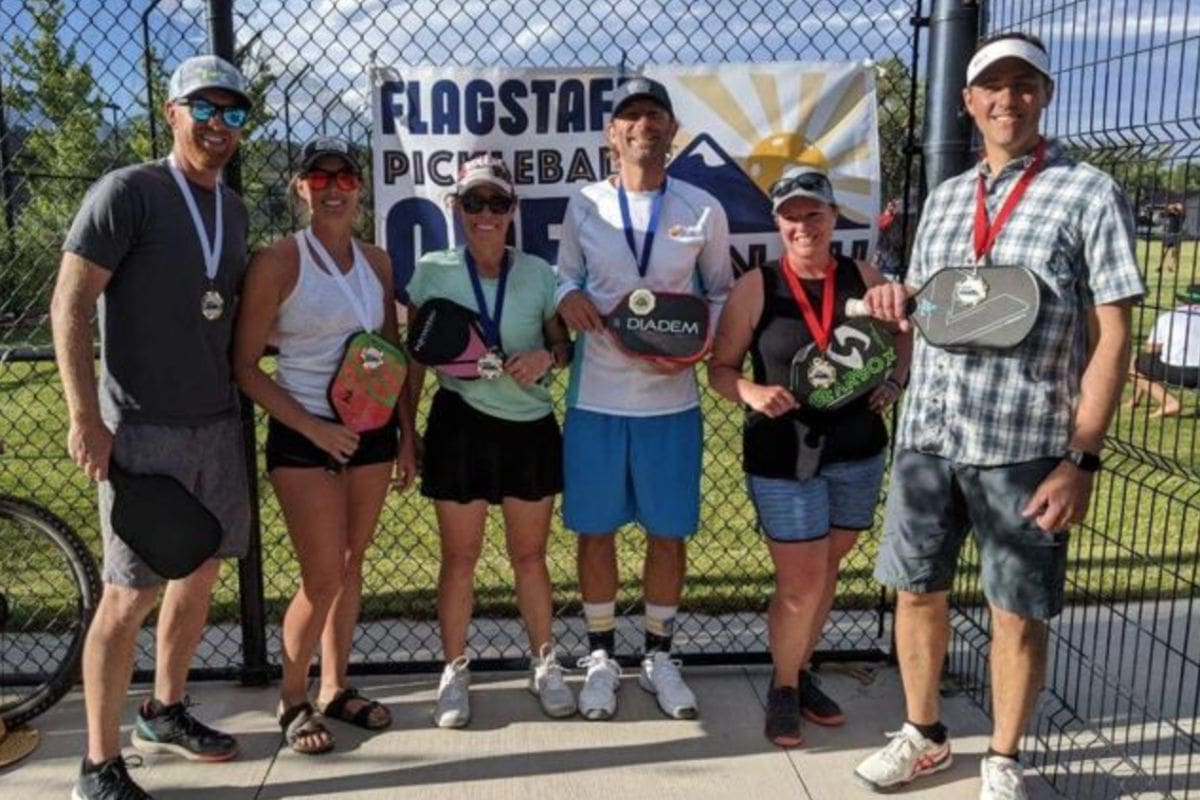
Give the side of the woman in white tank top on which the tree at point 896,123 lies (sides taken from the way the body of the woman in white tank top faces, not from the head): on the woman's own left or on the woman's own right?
on the woman's own left

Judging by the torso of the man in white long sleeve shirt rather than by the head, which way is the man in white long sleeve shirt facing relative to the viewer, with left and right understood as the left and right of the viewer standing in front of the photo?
facing the viewer

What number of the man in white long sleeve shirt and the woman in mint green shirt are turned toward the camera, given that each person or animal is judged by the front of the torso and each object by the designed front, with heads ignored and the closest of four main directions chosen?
2

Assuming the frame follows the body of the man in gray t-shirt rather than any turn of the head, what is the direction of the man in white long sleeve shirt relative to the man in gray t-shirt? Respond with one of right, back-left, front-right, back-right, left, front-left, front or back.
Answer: front-left

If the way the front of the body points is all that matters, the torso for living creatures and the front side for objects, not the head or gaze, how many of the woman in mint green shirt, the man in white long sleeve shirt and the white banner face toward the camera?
3

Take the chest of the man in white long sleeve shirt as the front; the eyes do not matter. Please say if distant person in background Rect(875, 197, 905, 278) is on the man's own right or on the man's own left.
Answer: on the man's own left

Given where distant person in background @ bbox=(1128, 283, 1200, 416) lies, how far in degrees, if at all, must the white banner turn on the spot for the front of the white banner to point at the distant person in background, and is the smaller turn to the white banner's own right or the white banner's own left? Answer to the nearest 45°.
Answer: approximately 90° to the white banner's own left

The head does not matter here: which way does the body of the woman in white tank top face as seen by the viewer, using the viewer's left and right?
facing the viewer and to the right of the viewer

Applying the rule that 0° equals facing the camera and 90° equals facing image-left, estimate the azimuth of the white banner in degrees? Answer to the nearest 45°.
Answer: approximately 0°
